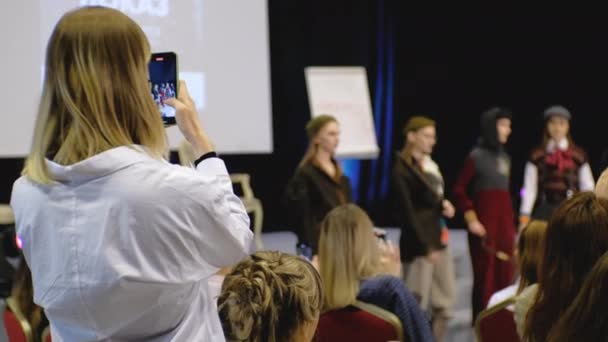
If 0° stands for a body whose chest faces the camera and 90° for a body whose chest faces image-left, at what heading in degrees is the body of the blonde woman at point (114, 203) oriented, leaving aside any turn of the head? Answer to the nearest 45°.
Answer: approximately 225°

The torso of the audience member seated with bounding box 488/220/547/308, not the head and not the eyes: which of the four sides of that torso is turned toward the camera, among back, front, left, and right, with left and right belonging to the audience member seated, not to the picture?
back

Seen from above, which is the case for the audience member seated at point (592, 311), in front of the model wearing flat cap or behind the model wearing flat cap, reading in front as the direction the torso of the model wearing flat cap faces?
in front

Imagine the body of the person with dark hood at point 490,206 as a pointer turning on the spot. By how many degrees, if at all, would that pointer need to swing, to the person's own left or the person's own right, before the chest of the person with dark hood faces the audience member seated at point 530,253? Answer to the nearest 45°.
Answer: approximately 45° to the person's own right

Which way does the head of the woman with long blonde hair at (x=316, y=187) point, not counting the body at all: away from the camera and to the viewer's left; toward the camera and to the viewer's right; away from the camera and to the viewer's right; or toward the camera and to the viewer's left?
toward the camera and to the viewer's right

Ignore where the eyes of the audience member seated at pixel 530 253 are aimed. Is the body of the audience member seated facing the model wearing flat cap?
yes

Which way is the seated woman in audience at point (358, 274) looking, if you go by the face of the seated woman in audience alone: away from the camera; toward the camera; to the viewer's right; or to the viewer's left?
away from the camera

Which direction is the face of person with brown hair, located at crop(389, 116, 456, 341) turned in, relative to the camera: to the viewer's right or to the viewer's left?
to the viewer's right

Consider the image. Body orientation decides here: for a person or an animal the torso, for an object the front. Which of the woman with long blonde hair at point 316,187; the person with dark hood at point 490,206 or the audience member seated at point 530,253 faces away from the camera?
the audience member seated

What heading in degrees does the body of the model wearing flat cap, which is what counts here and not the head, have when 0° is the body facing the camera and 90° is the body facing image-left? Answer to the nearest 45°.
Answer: approximately 0°

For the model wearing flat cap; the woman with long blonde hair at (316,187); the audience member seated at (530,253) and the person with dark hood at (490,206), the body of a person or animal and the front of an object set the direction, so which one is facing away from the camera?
the audience member seated

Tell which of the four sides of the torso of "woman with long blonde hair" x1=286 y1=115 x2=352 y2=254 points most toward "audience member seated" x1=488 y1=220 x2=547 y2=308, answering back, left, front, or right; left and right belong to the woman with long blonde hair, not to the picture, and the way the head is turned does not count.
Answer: front

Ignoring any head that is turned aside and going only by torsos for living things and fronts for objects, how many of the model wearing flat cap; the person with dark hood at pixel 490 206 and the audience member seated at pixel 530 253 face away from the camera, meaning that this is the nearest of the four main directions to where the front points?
1

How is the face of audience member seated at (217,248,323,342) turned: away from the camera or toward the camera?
away from the camera

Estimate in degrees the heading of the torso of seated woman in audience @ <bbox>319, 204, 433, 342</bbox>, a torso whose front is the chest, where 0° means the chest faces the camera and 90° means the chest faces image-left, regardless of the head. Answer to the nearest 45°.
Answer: approximately 225°

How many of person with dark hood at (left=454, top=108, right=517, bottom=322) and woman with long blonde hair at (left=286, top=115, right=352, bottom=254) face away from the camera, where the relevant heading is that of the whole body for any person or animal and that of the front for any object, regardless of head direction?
0
